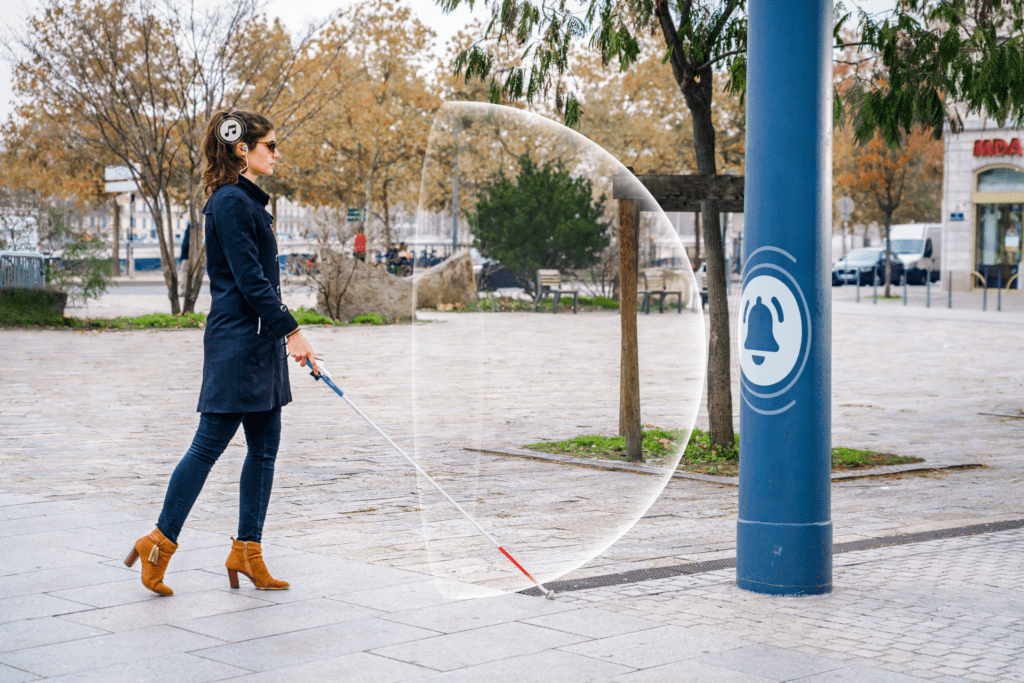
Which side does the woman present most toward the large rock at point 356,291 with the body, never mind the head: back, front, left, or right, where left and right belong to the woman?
left

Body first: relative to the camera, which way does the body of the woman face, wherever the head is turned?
to the viewer's right

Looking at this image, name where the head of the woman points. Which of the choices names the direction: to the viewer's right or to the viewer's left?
to the viewer's right

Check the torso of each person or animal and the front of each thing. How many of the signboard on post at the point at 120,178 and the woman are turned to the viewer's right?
1

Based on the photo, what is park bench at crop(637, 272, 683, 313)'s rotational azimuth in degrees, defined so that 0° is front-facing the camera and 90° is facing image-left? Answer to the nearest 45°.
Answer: approximately 315°

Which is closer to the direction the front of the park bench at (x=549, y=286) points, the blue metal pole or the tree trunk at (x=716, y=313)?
the blue metal pole
